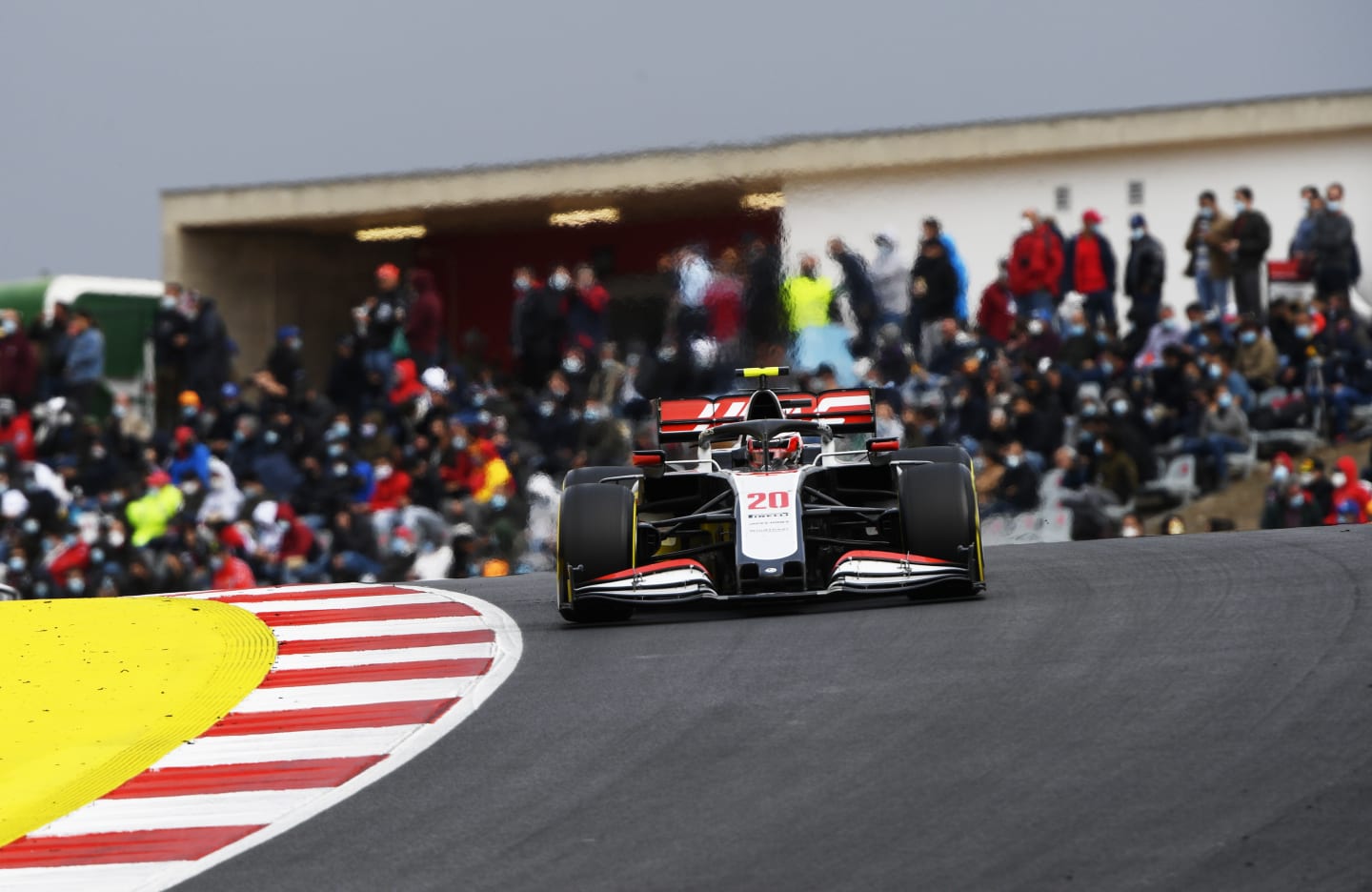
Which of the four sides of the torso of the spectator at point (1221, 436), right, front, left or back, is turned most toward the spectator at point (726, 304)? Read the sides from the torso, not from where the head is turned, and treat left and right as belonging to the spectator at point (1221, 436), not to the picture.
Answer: right

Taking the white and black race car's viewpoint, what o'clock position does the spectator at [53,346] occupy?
The spectator is roughly at 5 o'clock from the white and black race car.

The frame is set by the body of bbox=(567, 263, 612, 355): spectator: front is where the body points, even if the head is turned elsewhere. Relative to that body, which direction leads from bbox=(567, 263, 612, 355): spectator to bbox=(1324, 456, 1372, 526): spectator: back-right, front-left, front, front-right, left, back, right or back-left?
front-left

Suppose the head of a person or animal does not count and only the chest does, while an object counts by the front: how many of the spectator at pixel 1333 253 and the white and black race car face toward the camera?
2

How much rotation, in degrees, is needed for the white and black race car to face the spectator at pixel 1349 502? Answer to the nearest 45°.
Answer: approximately 135° to its left

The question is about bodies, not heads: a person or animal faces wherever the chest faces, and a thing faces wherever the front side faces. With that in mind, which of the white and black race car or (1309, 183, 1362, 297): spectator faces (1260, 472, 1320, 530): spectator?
(1309, 183, 1362, 297): spectator

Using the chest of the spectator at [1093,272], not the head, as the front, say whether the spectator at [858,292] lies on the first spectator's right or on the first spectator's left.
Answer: on the first spectator's right

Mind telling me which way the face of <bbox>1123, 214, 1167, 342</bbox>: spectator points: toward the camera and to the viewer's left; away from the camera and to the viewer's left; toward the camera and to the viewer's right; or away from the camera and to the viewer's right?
toward the camera and to the viewer's left

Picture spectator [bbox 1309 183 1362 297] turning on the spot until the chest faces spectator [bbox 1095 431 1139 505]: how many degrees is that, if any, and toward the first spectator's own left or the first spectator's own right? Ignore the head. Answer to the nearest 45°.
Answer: approximately 45° to the first spectator's own right

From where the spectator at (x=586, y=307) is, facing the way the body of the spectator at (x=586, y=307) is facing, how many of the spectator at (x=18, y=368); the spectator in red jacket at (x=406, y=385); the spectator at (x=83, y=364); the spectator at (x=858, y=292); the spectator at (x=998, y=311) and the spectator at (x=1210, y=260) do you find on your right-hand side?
3
